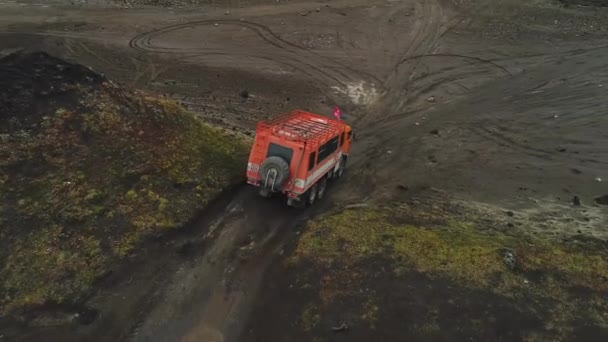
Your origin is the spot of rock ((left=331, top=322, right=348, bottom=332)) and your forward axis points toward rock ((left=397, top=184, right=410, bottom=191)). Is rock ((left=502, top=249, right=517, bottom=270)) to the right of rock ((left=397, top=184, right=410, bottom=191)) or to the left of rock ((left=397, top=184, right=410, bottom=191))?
right

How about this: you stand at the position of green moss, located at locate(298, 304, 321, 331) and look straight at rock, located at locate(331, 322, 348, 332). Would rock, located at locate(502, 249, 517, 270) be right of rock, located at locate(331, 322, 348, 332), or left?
left

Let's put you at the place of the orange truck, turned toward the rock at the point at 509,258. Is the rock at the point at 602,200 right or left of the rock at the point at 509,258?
left

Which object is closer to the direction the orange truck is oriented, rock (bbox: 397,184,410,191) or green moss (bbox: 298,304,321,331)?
the rock

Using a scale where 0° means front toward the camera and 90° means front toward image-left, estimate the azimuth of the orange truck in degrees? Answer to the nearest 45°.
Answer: approximately 225°

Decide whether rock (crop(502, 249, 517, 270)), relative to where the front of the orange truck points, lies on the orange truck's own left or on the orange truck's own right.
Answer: on the orange truck's own right

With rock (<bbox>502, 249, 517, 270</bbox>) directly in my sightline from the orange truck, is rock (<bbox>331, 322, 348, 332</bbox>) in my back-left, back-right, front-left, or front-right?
front-right

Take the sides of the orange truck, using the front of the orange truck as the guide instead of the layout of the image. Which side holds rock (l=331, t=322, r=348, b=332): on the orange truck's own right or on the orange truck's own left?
on the orange truck's own right

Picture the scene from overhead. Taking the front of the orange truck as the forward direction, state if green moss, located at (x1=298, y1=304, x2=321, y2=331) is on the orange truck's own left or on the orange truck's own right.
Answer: on the orange truck's own right

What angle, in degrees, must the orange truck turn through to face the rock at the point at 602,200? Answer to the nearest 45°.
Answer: approximately 45° to its right
